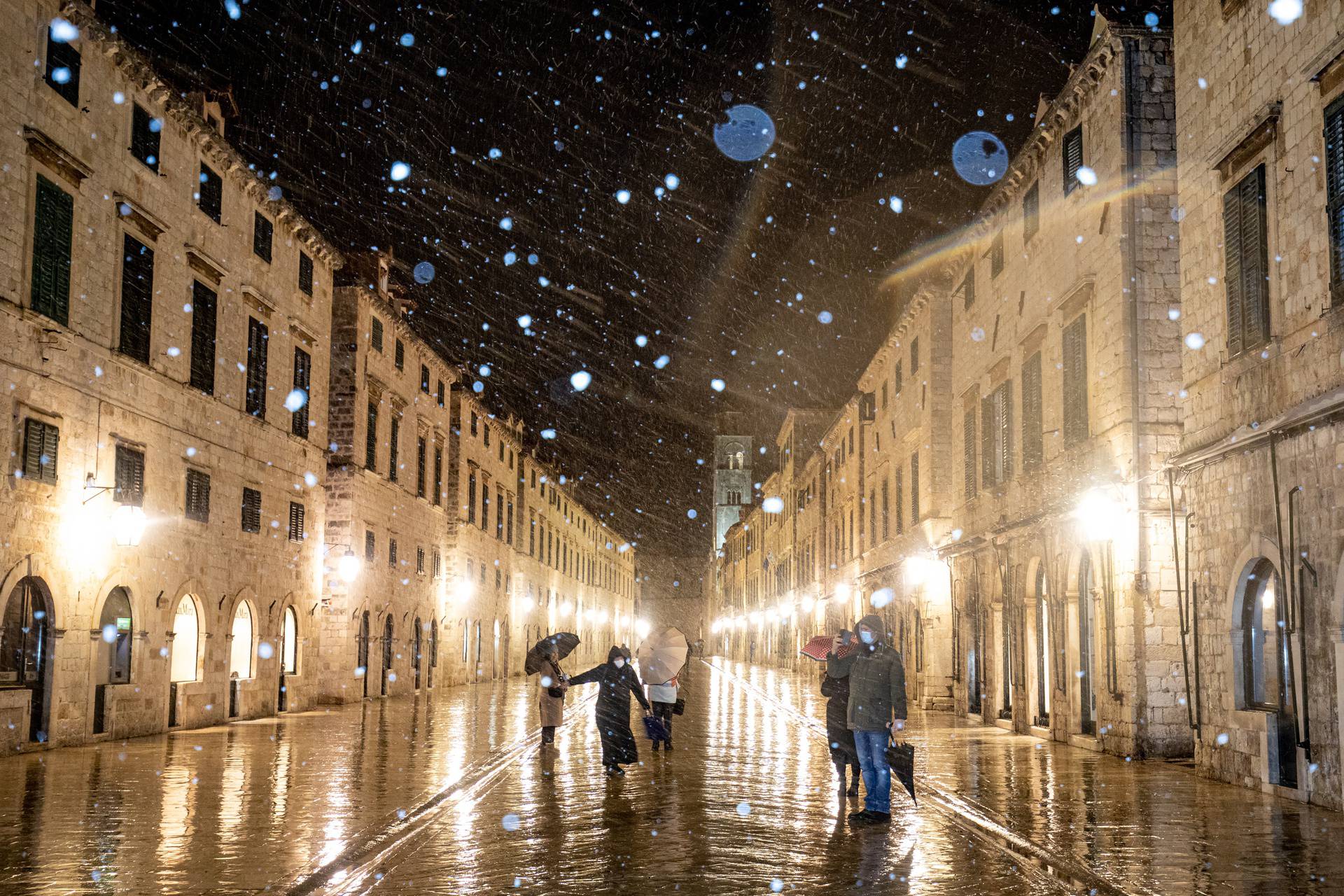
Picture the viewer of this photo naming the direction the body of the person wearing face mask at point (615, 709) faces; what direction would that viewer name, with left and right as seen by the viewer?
facing the viewer

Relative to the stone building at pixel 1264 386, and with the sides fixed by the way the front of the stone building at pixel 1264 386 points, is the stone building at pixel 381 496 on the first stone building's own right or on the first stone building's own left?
on the first stone building's own right

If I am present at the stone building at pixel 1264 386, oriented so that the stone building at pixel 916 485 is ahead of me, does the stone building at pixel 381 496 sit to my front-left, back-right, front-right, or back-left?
front-left

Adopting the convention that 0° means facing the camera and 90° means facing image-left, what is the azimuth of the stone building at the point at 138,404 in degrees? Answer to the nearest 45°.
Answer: approximately 315°

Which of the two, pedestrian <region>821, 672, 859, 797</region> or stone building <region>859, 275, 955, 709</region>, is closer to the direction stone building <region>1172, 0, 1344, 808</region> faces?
the pedestrian

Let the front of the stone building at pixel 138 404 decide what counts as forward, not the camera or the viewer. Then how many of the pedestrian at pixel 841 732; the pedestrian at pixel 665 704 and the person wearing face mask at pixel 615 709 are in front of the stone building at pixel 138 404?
3

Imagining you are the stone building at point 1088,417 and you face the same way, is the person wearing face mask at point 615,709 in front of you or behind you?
in front

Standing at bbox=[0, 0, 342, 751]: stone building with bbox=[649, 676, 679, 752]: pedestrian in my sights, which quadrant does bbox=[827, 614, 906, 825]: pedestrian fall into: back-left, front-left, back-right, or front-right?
front-right

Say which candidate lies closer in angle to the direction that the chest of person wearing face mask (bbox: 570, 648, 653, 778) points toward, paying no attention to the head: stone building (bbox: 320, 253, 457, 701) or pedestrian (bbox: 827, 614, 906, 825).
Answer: the pedestrian

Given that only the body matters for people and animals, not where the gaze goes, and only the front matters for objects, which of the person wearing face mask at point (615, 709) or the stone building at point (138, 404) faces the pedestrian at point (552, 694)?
the stone building

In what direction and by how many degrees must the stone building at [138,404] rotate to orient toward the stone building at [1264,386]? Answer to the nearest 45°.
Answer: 0° — it already faces it
